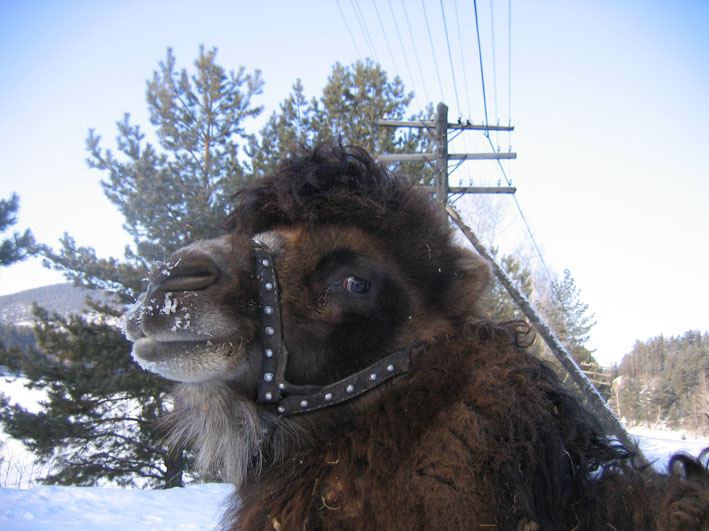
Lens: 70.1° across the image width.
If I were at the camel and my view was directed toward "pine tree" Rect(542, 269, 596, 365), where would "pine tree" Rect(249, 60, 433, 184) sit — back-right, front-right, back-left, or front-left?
front-left

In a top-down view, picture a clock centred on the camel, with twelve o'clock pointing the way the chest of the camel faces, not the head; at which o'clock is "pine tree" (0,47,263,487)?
The pine tree is roughly at 2 o'clock from the camel.

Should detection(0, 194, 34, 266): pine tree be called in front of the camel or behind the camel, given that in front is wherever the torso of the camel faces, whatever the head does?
in front

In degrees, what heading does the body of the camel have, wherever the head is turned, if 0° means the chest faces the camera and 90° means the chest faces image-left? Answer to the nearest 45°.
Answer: approximately 90°

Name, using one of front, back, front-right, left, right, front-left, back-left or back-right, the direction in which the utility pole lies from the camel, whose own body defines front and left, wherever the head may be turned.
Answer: right

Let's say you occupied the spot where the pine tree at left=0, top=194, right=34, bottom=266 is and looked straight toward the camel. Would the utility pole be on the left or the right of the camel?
left

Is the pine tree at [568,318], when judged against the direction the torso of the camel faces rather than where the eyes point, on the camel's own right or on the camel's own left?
on the camel's own right

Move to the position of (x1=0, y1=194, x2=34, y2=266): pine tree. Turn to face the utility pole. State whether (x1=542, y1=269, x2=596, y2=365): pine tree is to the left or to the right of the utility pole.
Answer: left

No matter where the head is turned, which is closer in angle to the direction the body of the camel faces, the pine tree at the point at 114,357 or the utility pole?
the pine tree

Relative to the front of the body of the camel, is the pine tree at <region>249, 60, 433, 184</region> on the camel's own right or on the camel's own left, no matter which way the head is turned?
on the camel's own right
